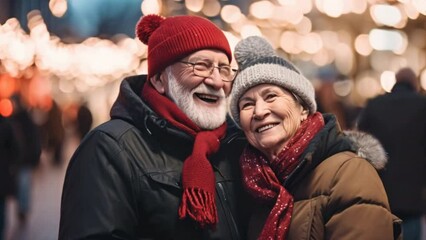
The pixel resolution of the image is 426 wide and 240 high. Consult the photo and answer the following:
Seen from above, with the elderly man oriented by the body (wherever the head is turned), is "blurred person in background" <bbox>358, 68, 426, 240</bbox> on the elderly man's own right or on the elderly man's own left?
on the elderly man's own left

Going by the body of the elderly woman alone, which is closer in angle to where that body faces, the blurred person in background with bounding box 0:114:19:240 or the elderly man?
the elderly man

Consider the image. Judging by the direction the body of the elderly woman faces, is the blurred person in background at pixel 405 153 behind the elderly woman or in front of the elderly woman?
behind

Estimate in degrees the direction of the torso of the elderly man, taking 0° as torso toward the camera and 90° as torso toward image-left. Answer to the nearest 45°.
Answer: approximately 315°

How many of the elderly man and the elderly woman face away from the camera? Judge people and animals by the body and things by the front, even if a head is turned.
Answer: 0

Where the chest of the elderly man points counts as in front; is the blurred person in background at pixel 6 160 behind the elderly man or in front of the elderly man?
behind

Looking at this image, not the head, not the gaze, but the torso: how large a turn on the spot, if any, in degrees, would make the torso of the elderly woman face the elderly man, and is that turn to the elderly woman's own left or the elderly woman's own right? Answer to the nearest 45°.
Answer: approximately 45° to the elderly woman's own right

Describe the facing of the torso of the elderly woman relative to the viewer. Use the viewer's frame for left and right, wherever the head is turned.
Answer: facing the viewer and to the left of the viewer

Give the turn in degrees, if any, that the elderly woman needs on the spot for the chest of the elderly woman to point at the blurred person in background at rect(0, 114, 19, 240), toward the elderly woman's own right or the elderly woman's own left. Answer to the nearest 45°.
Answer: approximately 90° to the elderly woman's own right

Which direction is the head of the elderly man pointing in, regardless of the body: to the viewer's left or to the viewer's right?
to the viewer's right

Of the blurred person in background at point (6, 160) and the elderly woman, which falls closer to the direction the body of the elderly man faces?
the elderly woman

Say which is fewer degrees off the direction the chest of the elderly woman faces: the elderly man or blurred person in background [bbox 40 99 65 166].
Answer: the elderly man
